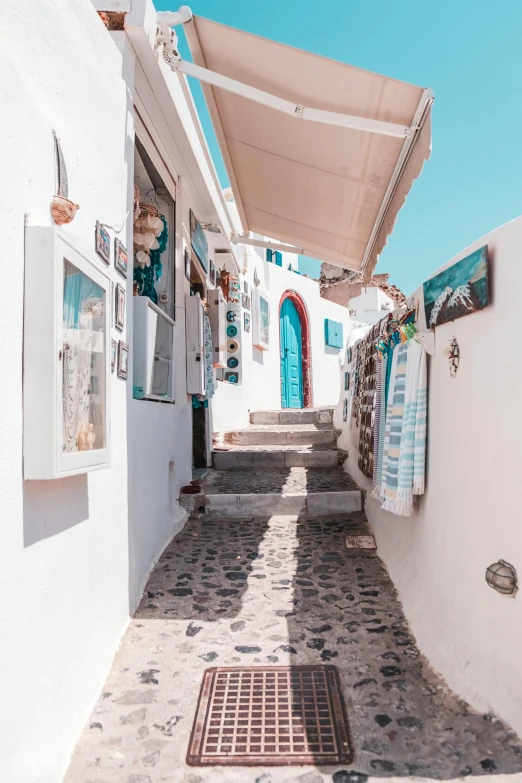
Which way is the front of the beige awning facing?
to the viewer's right

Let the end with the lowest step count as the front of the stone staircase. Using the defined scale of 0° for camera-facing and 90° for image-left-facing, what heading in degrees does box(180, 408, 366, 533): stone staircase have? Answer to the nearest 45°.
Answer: approximately 0°

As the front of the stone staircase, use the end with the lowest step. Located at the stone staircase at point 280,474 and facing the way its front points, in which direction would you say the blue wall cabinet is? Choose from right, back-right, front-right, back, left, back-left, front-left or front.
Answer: back

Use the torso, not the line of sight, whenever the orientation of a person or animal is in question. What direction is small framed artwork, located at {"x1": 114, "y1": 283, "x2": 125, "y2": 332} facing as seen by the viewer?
to the viewer's right

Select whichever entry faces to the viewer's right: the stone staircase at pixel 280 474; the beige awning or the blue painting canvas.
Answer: the beige awning

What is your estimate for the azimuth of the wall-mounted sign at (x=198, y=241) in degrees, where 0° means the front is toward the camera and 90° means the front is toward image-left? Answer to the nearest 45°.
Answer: approximately 270°

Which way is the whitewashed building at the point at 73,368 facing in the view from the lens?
facing to the right of the viewer

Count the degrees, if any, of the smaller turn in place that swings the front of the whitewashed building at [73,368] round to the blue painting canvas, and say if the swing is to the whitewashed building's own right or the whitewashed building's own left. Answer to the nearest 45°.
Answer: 0° — it already faces it

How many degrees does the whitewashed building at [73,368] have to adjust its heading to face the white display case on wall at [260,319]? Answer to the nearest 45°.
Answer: approximately 90° to its left
